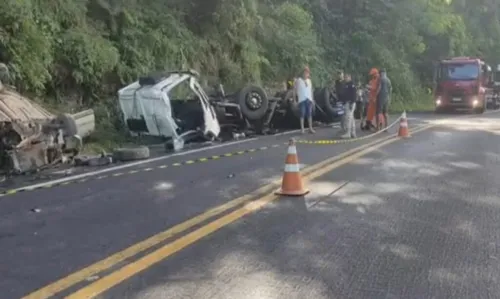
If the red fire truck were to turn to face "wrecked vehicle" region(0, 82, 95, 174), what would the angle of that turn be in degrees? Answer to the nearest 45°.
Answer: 0° — it already faces it

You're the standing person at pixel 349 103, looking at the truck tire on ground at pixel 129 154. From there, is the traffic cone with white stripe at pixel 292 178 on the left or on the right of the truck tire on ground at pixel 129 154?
left

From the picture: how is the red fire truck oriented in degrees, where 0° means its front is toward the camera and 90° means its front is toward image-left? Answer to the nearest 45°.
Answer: approximately 0°

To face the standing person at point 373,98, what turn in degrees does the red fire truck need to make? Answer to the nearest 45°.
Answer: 0° — it already faces them
